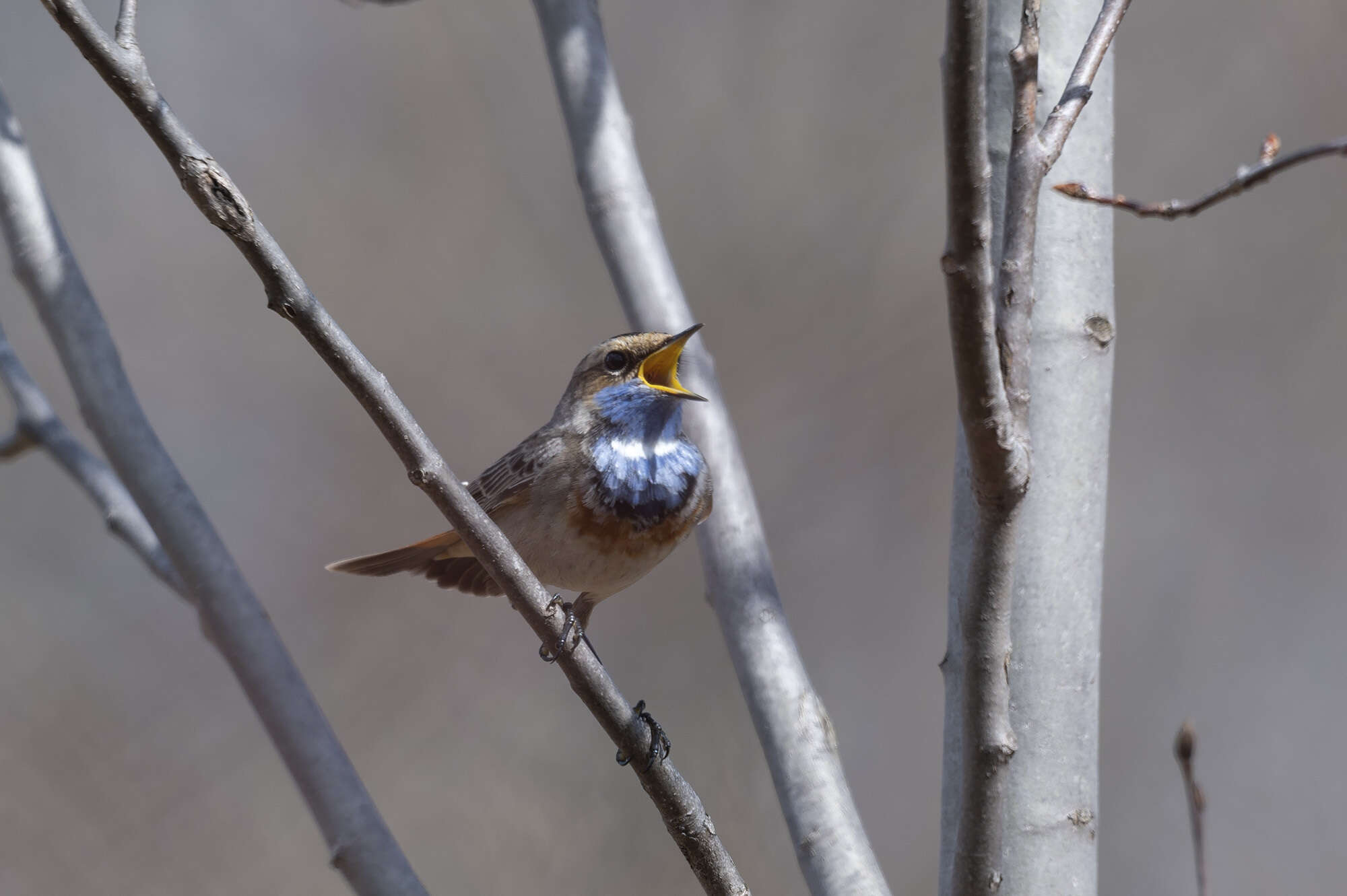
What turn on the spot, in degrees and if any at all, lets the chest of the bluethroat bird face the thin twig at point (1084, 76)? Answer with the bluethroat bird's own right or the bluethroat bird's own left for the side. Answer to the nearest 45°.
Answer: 0° — it already faces it

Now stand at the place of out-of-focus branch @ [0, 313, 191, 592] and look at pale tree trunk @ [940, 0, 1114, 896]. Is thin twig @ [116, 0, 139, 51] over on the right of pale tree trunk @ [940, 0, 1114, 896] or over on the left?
right

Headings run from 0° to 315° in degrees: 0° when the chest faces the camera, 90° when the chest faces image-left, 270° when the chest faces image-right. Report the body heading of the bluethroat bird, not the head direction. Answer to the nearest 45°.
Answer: approximately 315°

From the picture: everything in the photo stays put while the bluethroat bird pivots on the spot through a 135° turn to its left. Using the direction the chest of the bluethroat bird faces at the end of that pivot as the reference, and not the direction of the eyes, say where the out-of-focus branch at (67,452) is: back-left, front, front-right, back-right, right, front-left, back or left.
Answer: left
